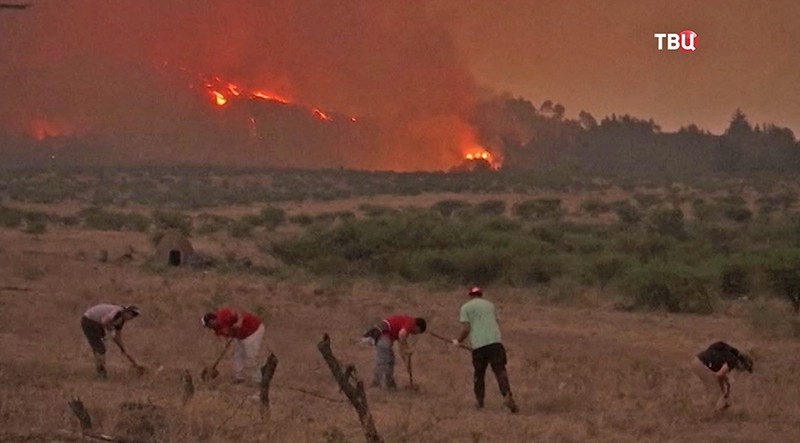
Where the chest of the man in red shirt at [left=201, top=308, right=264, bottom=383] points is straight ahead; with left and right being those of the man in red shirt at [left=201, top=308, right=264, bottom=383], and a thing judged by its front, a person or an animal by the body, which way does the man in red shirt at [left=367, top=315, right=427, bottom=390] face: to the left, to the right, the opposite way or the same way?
the opposite way

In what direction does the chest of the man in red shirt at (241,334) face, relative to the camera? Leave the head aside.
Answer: to the viewer's left

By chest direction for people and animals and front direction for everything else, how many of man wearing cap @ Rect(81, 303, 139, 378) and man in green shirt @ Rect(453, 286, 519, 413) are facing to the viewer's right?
1

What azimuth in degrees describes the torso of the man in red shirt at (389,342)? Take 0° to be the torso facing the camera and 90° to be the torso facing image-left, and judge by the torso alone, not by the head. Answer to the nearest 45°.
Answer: approximately 270°

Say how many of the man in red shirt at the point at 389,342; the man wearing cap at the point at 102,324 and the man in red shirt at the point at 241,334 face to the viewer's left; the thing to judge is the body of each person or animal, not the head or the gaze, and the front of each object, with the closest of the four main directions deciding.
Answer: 1

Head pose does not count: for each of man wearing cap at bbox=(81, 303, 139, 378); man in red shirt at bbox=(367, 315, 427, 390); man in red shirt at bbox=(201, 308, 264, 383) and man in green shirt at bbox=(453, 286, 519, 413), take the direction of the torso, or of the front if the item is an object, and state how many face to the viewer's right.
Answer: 2

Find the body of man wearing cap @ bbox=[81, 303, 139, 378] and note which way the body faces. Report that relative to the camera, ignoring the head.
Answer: to the viewer's right

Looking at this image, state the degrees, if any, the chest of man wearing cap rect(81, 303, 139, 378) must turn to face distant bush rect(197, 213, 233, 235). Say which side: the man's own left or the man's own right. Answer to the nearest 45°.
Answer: approximately 90° to the man's own left

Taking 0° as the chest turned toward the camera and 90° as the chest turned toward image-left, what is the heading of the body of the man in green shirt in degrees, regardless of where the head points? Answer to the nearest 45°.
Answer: approximately 135°

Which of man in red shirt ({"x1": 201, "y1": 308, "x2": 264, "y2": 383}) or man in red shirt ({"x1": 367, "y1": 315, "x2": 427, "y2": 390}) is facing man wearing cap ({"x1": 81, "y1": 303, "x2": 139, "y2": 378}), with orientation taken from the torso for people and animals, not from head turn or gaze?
man in red shirt ({"x1": 201, "y1": 308, "x2": 264, "y2": 383})

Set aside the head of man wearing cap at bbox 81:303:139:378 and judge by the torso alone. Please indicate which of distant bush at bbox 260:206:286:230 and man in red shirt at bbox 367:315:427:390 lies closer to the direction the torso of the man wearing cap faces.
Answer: the man in red shirt

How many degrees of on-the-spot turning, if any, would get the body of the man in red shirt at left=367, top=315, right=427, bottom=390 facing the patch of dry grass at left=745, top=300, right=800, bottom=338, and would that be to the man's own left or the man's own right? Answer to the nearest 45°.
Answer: approximately 45° to the man's own left

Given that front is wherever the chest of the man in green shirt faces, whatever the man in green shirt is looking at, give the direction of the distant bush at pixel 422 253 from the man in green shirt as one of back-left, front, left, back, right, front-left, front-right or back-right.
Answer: front-right
